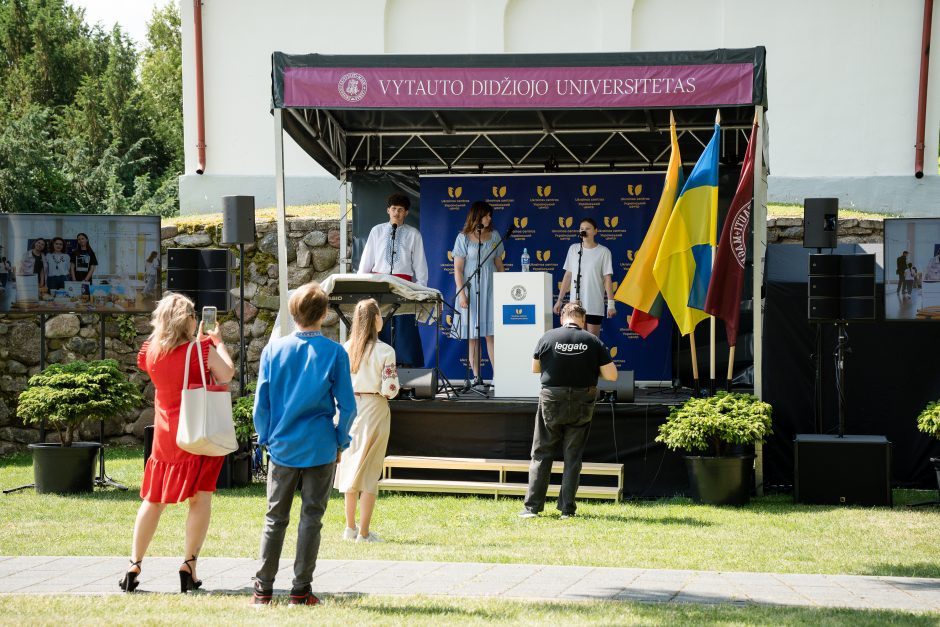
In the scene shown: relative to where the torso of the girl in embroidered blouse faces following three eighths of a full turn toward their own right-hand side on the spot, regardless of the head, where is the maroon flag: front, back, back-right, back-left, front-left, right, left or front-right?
back-left

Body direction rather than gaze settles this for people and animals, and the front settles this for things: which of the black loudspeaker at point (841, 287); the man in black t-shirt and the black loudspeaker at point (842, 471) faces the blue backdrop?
the man in black t-shirt

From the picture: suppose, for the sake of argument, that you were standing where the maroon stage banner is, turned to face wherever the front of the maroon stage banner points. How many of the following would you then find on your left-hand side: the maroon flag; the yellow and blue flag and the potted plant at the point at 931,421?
3

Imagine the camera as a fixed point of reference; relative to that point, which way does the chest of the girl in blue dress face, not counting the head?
toward the camera

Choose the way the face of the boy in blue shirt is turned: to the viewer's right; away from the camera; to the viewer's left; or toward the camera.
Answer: away from the camera

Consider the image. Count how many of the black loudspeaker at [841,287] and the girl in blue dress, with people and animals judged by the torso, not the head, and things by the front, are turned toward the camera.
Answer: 2

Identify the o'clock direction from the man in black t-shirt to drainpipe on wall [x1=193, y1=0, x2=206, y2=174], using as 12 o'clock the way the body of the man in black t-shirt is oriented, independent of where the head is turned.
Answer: The drainpipe on wall is roughly at 11 o'clock from the man in black t-shirt.

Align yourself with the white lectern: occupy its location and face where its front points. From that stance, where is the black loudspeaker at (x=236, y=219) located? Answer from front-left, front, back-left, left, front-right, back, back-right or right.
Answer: right

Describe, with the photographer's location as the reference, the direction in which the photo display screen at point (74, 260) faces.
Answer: facing the viewer

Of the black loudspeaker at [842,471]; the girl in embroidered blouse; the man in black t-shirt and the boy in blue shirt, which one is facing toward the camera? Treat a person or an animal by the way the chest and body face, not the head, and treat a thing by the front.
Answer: the black loudspeaker

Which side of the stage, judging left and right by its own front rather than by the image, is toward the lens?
front

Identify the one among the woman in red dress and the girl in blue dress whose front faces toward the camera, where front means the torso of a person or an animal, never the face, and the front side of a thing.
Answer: the girl in blue dress

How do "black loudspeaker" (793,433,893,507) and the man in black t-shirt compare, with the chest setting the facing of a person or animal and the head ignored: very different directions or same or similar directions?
very different directions

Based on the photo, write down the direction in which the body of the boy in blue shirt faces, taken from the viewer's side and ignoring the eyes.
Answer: away from the camera

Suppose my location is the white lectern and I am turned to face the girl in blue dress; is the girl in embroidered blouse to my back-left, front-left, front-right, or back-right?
back-left

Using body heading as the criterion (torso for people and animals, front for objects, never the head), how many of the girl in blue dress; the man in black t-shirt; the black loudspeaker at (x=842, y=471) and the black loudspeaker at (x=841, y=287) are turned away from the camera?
1

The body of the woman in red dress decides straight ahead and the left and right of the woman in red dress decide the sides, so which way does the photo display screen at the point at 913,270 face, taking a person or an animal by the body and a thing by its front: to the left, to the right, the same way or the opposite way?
the opposite way

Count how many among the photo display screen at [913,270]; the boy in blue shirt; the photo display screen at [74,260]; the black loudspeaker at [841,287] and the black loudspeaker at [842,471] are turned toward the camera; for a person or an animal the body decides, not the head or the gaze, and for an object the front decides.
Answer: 4

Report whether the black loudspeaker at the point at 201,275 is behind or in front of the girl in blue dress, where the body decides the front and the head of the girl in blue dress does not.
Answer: in front

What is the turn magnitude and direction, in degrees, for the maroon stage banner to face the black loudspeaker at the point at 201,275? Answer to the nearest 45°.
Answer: approximately 90° to its right

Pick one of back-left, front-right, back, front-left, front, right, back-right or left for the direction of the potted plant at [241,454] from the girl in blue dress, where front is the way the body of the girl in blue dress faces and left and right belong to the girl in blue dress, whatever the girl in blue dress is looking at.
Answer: front-right

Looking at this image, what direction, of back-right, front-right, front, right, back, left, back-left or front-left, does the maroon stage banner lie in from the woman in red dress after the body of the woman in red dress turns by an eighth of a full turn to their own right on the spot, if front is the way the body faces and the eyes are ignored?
front-left

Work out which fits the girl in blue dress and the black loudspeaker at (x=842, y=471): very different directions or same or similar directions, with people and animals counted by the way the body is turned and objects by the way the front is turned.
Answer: same or similar directions

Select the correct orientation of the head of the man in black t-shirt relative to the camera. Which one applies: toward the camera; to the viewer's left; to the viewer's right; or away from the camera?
away from the camera
